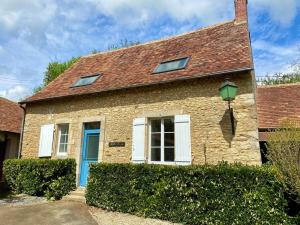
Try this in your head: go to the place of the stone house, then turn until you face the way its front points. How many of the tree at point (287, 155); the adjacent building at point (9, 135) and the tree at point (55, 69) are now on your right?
2

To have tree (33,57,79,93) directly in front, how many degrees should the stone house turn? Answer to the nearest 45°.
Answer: approximately 90° to its right

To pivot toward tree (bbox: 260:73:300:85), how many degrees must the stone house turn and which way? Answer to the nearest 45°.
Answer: approximately 180°

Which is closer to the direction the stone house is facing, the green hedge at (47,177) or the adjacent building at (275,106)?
the green hedge

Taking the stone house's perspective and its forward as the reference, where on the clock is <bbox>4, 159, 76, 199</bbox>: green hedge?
The green hedge is roughly at 2 o'clock from the stone house.

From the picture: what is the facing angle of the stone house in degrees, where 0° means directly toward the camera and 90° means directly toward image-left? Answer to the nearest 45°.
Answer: approximately 45°

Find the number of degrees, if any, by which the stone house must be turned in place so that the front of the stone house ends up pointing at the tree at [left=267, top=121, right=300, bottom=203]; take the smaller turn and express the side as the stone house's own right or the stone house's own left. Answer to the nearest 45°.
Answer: approximately 90° to the stone house's own left

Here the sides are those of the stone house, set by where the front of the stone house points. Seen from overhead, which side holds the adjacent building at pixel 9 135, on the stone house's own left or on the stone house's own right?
on the stone house's own right
